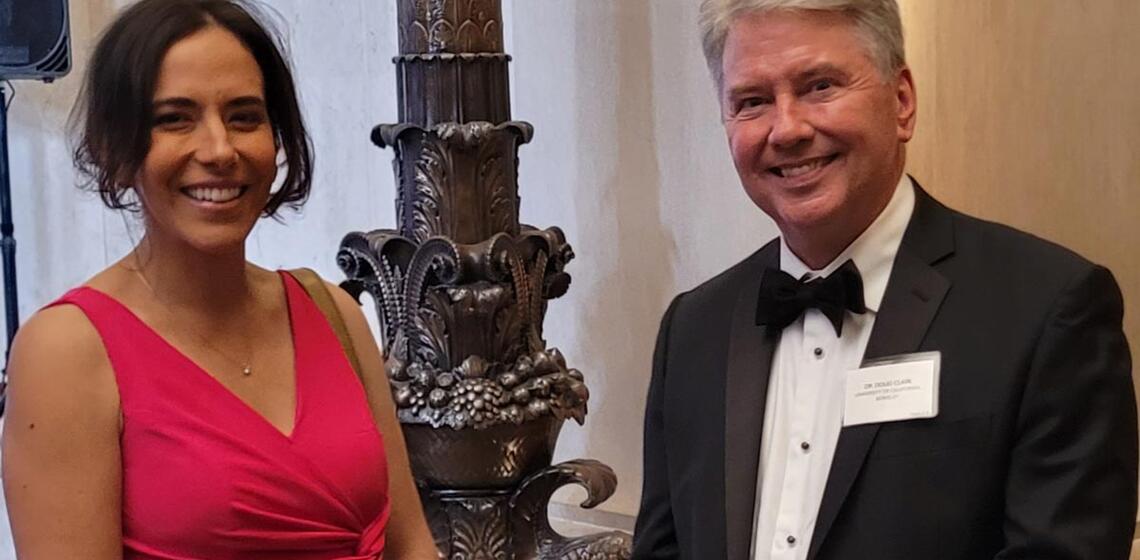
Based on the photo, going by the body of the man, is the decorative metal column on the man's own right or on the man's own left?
on the man's own right

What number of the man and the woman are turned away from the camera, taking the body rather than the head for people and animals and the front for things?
0

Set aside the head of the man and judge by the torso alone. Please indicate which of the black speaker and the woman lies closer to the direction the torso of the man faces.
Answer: the woman

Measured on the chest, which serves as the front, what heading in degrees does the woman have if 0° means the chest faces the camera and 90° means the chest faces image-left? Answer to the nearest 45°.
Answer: approximately 315°

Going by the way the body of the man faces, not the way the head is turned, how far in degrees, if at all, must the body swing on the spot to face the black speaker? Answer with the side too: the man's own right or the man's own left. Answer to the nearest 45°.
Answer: approximately 90° to the man's own right

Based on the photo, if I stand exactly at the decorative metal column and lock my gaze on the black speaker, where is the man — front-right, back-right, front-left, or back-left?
back-left

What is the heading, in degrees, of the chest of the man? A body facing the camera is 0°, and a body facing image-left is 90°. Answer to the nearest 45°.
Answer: approximately 45°

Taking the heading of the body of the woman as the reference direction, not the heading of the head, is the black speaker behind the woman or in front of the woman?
behind
